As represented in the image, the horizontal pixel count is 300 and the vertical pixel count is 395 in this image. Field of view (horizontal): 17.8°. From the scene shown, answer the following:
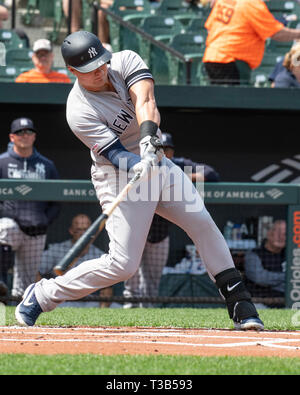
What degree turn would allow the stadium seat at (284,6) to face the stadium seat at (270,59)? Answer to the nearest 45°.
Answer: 0° — it already faces it

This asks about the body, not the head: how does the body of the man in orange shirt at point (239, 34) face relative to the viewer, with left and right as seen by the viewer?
facing away from the viewer and to the right of the viewer

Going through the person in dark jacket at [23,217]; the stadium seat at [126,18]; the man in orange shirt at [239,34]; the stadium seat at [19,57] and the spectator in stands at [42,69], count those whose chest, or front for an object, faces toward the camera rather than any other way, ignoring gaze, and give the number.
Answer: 4

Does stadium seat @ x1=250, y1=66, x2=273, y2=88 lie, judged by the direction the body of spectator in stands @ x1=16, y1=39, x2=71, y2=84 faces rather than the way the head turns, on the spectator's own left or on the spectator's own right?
on the spectator's own left

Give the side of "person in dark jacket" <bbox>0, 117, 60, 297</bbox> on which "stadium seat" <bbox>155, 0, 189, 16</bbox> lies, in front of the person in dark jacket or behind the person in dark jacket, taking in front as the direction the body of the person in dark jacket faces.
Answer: behind

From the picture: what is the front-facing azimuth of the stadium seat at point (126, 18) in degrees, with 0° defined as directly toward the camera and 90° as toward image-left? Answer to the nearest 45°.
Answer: approximately 0°

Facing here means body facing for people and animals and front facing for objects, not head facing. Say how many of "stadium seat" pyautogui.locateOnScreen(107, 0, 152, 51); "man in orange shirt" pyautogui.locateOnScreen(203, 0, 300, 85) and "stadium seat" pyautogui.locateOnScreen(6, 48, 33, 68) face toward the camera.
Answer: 2

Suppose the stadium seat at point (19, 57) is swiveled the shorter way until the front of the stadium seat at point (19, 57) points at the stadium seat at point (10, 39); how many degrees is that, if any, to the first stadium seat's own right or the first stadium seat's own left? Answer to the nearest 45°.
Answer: approximately 180°
